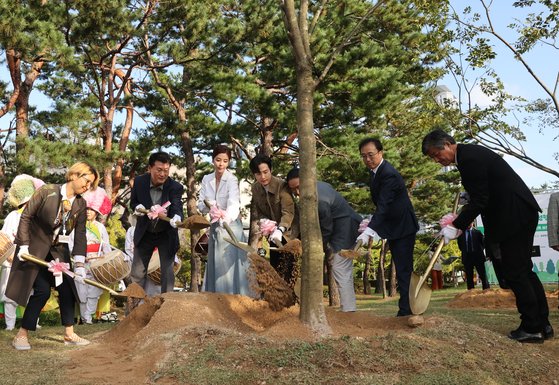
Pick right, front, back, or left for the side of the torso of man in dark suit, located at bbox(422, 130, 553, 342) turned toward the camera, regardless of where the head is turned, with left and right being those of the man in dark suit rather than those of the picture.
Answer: left

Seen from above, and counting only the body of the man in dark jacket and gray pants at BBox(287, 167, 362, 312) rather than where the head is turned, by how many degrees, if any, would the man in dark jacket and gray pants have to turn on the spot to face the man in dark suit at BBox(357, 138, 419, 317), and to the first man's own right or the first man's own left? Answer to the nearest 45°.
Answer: approximately 135° to the first man's own left

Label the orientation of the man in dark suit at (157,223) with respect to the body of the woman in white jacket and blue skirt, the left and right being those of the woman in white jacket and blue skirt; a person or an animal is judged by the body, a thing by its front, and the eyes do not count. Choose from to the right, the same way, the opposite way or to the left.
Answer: the same way

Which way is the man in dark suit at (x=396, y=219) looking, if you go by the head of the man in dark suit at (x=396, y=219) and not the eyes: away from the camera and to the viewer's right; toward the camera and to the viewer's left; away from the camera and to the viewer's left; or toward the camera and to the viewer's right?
toward the camera and to the viewer's left

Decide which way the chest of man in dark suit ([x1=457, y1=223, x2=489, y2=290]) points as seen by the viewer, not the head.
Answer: toward the camera

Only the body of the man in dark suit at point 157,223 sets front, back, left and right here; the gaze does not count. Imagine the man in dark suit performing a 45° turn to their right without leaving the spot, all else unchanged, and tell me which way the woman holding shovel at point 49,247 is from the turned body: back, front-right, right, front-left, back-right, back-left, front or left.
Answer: front

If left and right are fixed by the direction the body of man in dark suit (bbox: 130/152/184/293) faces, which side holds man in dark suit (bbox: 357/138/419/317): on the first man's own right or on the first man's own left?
on the first man's own left

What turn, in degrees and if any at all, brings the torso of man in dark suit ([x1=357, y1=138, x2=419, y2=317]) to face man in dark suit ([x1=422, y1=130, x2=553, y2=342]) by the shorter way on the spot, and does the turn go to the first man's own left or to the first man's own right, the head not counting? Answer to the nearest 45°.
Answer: approximately 90° to the first man's own left

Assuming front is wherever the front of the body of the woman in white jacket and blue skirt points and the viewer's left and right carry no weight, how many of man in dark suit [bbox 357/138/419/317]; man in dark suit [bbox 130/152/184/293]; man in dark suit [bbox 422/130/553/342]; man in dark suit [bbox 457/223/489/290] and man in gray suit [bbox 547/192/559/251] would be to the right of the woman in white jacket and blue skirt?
1

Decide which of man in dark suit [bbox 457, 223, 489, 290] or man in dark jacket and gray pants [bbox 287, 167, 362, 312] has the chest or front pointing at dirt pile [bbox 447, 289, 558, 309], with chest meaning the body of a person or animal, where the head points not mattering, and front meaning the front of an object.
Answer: the man in dark suit

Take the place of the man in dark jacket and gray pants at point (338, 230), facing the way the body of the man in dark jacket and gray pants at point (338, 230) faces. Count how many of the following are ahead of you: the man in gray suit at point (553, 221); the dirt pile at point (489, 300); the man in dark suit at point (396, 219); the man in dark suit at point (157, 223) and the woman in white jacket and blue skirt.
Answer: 2

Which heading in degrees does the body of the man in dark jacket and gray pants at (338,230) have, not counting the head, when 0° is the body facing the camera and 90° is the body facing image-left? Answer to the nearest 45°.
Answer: approximately 90°
